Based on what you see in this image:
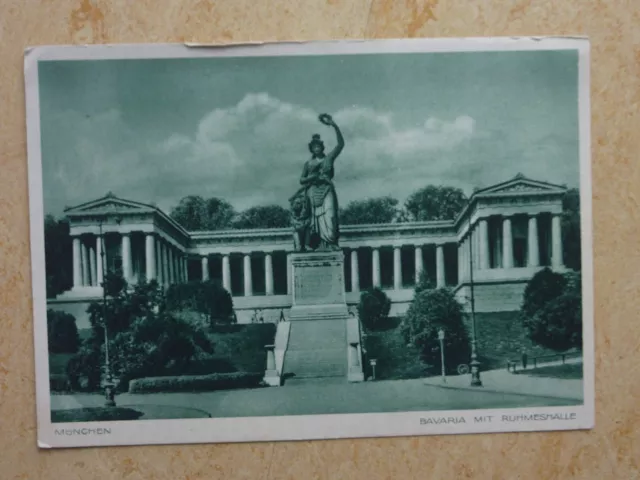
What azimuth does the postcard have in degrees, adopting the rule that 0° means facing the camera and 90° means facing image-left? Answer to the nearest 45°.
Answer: approximately 0°
